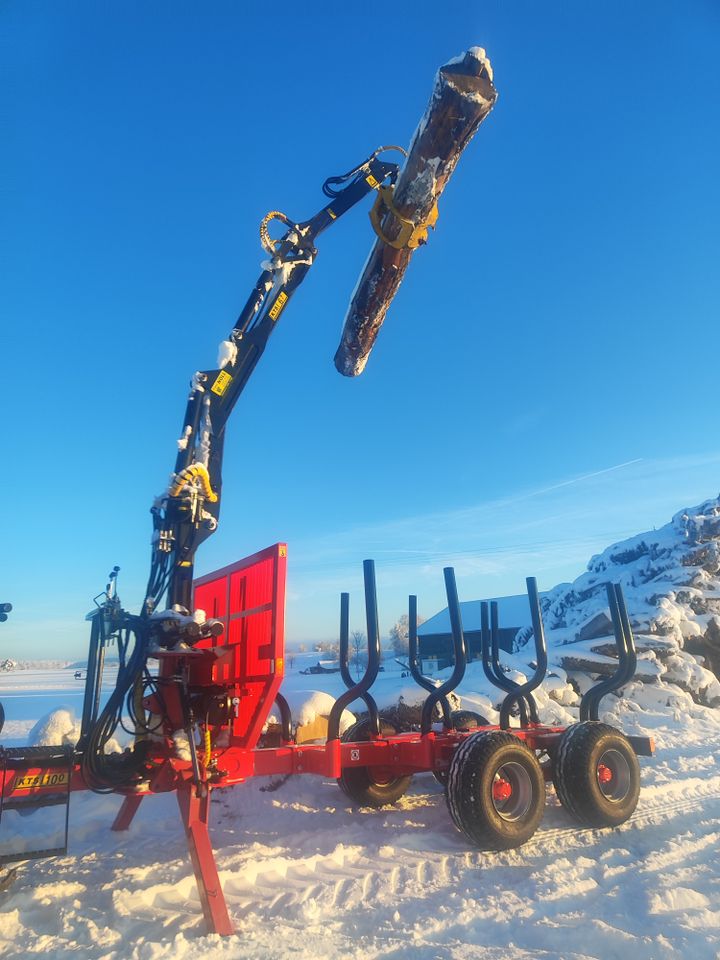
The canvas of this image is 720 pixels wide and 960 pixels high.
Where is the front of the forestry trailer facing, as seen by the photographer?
facing the viewer and to the left of the viewer
